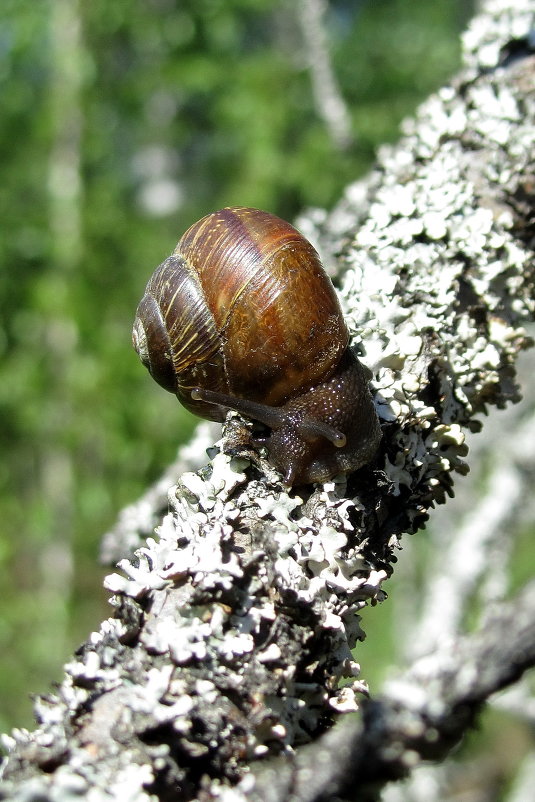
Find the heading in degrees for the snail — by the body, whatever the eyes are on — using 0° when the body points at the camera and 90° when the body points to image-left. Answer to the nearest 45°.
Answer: approximately 45°
